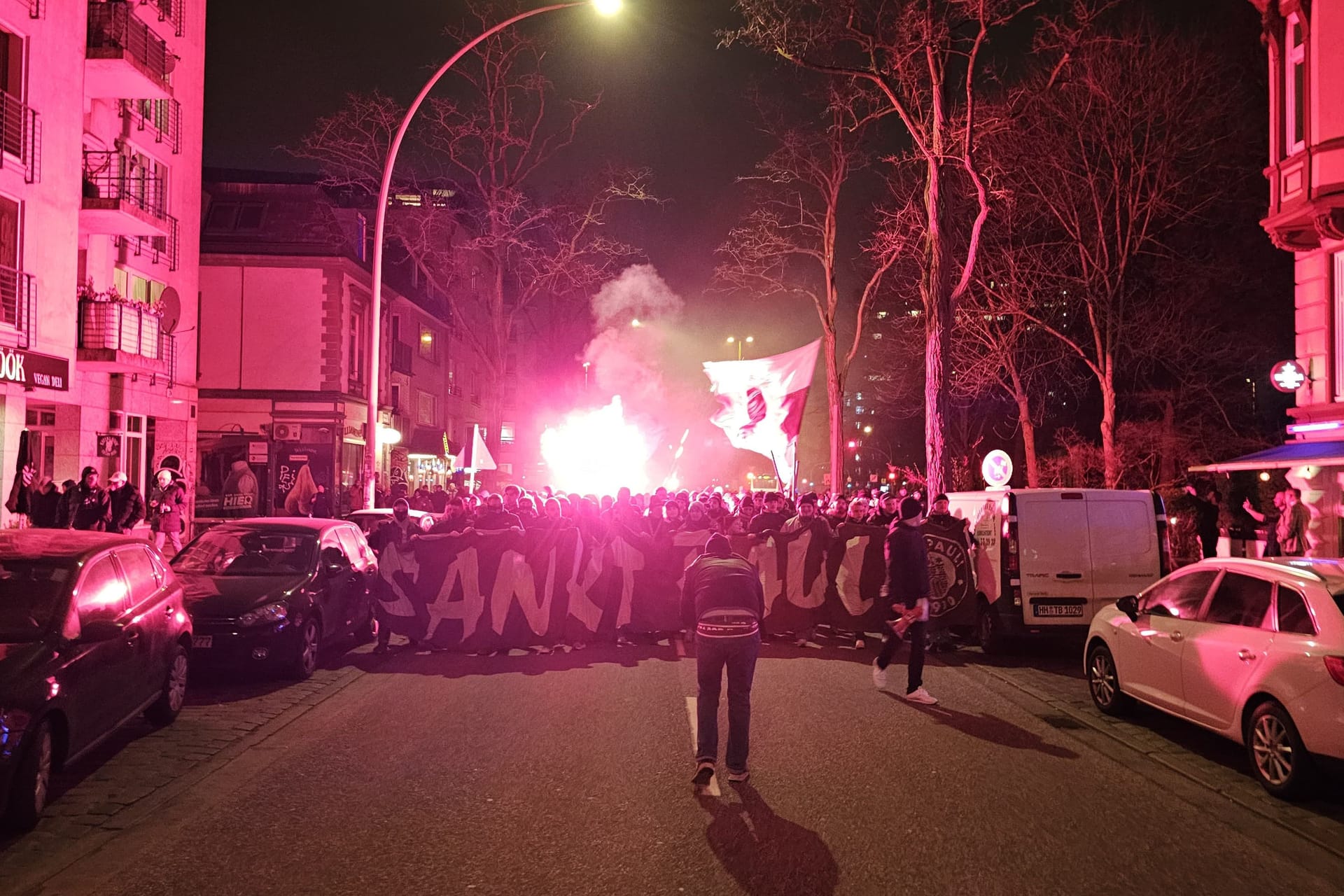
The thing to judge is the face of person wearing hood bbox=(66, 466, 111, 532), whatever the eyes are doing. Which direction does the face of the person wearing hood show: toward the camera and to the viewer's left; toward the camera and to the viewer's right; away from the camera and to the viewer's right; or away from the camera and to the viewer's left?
toward the camera and to the viewer's right

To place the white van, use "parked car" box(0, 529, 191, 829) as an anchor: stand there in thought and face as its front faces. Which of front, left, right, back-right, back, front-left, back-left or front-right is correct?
back-left

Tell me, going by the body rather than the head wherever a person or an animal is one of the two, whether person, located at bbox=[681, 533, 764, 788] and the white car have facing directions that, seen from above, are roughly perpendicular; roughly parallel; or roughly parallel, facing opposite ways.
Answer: roughly parallel

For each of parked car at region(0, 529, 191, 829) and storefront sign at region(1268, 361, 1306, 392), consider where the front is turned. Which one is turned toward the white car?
the storefront sign

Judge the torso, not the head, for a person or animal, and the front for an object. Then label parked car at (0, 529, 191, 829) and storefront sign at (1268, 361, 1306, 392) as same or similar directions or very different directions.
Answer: same or similar directions

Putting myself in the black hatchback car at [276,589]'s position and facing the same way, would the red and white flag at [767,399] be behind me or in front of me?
behind

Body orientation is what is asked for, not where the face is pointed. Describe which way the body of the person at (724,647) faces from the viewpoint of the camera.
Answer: away from the camera

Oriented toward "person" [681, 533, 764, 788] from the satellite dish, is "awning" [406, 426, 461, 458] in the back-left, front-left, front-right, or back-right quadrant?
back-left

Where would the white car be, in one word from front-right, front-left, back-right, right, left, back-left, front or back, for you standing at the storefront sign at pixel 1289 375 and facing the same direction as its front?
front
